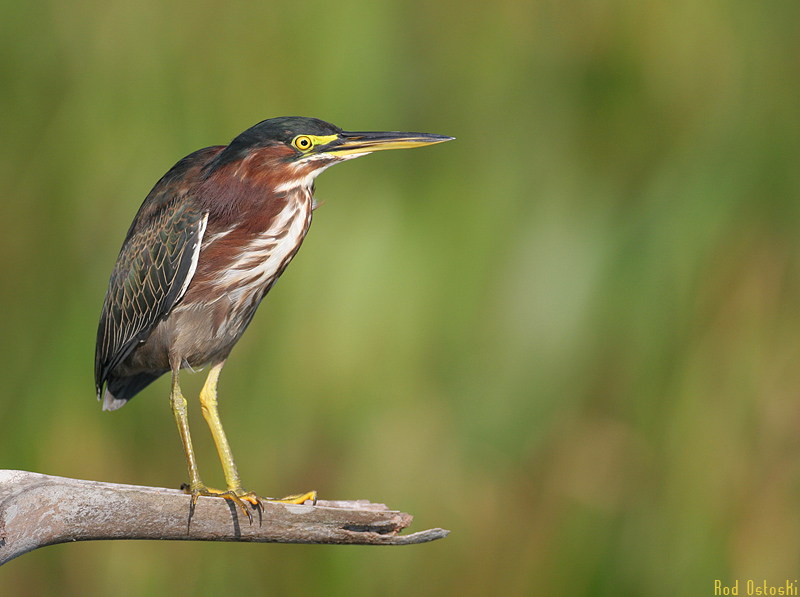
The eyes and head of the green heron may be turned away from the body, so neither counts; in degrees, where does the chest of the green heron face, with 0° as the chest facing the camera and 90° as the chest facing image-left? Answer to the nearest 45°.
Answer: approximately 270°
